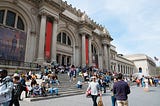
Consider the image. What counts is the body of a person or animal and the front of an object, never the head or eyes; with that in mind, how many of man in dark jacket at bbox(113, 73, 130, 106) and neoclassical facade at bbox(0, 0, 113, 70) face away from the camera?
1

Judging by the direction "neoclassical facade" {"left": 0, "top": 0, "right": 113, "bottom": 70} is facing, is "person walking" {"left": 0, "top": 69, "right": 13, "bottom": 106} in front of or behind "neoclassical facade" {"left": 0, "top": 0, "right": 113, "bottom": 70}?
in front

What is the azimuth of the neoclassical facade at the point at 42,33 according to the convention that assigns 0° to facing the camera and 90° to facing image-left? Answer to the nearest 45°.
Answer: approximately 315°

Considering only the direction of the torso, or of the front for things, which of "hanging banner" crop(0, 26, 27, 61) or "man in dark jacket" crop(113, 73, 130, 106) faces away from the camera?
the man in dark jacket

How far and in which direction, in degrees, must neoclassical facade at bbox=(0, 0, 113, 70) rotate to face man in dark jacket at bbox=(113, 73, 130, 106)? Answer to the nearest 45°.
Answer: approximately 45° to its right

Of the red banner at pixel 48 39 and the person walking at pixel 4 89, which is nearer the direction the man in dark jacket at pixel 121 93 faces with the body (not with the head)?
the red banner

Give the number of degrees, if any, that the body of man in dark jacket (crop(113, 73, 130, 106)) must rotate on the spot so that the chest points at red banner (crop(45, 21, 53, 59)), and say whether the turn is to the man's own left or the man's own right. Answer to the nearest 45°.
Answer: approximately 45° to the man's own left

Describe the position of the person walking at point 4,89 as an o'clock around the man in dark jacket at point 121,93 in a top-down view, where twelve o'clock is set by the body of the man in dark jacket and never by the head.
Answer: The person walking is roughly at 8 o'clock from the man in dark jacket.

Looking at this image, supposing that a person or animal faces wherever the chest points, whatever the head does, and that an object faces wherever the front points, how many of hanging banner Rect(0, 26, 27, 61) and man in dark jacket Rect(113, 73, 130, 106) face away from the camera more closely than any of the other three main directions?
1

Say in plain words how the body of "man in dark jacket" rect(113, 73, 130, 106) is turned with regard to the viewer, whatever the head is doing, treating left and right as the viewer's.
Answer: facing away from the viewer

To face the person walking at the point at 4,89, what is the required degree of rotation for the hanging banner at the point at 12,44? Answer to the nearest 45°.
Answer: approximately 45° to its right

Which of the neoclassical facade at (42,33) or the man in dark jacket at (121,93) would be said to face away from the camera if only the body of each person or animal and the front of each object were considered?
the man in dark jacket
